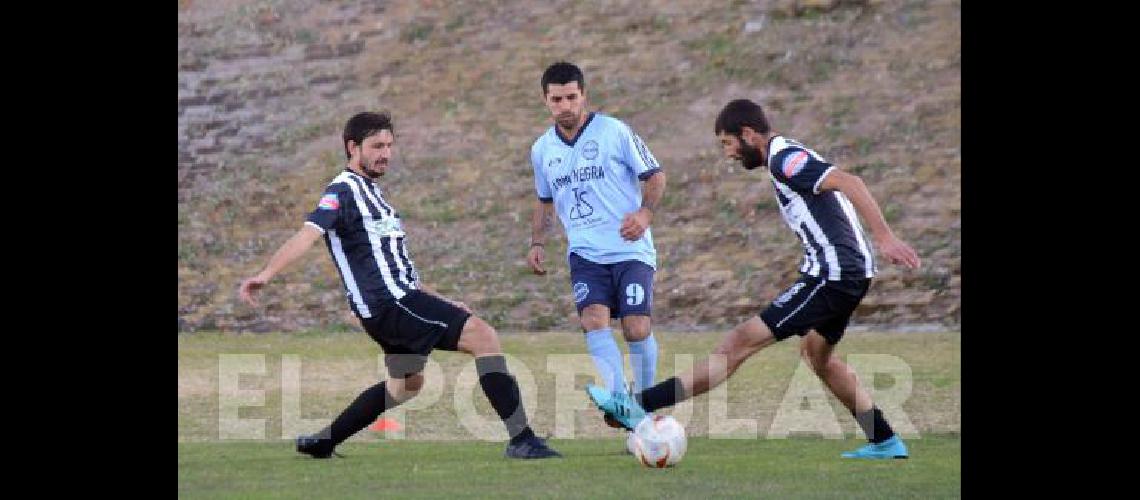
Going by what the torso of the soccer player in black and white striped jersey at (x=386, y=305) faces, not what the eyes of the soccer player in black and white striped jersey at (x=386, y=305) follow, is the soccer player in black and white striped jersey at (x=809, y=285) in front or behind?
in front

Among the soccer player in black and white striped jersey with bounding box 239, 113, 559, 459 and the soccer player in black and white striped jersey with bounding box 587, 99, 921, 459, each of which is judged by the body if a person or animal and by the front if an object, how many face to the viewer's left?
1

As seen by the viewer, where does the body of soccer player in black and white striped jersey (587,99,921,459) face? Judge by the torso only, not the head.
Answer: to the viewer's left

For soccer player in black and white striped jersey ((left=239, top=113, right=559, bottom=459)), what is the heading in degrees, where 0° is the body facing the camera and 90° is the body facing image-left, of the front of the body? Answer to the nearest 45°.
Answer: approximately 315°

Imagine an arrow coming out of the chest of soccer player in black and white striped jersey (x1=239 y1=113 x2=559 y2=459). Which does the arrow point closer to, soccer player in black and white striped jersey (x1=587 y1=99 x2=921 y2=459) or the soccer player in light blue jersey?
the soccer player in black and white striped jersey

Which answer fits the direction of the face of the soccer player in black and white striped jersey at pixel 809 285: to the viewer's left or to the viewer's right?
to the viewer's left

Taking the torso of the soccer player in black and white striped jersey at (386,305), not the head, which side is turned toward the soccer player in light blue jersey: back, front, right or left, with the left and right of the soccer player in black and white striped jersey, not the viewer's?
left

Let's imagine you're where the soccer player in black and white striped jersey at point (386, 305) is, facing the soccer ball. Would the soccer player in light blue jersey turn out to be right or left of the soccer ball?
left

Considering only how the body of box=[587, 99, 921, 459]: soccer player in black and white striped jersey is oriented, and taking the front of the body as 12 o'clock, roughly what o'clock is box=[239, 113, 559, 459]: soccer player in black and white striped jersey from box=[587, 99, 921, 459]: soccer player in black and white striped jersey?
box=[239, 113, 559, 459]: soccer player in black and white striped jersey is roughly at 12 o'clock from box=[587, 99, 921, 459]: soccer player in black and white striped jersey.
